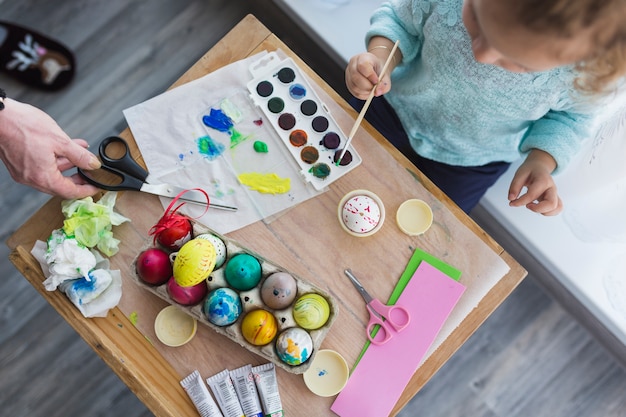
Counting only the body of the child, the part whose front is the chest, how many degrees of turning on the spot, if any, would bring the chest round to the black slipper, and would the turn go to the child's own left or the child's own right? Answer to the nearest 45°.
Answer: approximately 45° to the child's own right

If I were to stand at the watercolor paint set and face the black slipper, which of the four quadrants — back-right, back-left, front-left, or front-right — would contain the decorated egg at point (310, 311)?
back-left

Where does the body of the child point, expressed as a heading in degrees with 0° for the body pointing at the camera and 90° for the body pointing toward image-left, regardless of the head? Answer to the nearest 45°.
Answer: approximately 45°
